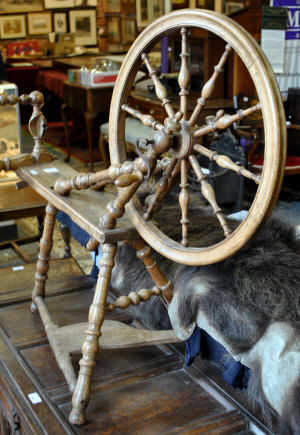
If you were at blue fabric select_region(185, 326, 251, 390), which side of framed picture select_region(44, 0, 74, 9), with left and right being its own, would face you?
front

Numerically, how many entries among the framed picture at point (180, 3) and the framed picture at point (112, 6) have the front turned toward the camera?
2

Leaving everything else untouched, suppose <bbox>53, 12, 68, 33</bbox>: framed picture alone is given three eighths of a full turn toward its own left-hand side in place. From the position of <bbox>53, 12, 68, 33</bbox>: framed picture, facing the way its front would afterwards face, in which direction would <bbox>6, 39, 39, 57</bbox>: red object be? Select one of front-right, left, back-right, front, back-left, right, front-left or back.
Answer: back

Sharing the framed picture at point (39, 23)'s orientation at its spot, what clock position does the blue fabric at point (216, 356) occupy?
The blue fabric is roughly at 12 o'clock from the framed picture.

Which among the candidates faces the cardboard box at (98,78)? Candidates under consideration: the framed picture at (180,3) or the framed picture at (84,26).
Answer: the framed picture at (84,26)

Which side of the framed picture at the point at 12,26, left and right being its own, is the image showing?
front

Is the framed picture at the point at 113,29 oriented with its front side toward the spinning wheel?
yes

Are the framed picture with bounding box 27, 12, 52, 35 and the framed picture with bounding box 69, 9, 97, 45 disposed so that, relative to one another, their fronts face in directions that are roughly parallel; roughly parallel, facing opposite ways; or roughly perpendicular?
roughly parallel

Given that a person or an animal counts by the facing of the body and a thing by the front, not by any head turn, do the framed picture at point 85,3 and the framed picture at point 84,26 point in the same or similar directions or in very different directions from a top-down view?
same or similar directions

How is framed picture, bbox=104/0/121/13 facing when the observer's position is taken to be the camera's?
facing the viewer

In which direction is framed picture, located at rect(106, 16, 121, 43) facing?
toward the camera

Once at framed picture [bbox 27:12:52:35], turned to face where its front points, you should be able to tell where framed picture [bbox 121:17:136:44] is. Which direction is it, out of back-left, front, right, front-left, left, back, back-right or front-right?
left

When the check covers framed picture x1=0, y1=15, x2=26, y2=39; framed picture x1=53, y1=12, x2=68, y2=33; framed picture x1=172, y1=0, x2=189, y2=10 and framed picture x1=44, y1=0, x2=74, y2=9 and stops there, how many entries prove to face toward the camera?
4
